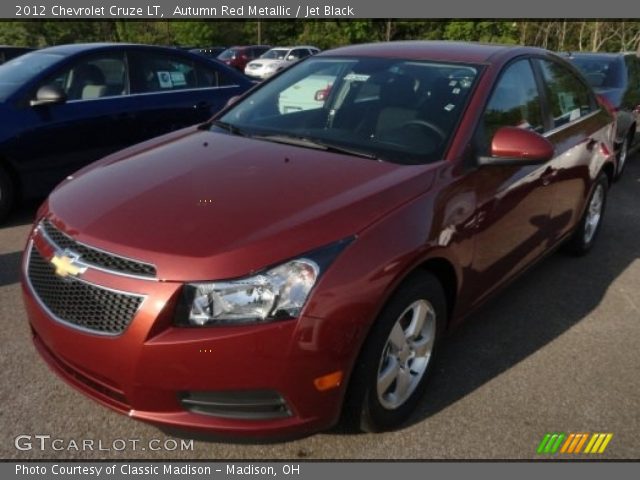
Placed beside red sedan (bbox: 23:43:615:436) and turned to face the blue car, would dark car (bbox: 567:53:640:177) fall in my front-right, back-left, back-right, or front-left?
front-right

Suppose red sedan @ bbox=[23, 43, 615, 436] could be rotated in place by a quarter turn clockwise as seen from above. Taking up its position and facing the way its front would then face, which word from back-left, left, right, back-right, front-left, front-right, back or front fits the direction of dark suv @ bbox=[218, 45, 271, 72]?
front-right

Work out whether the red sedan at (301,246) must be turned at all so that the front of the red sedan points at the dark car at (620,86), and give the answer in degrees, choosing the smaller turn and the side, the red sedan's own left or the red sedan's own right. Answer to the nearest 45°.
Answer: approximately 180°

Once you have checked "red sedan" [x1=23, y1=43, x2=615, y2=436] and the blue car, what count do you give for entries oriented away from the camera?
0

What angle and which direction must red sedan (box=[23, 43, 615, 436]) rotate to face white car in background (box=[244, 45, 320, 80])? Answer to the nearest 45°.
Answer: approximately 135° to its right

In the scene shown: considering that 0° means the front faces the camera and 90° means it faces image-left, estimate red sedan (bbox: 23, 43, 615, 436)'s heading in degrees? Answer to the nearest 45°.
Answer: approximately 45°

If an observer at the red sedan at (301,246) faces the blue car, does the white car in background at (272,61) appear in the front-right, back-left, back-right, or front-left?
front-right

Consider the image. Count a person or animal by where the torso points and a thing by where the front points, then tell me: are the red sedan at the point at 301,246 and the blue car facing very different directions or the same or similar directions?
same or similar directions

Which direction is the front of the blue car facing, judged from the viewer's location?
facing the viewer and to the left of the viewer

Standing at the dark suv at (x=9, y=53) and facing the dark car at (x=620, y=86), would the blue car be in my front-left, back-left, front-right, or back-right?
front-right
